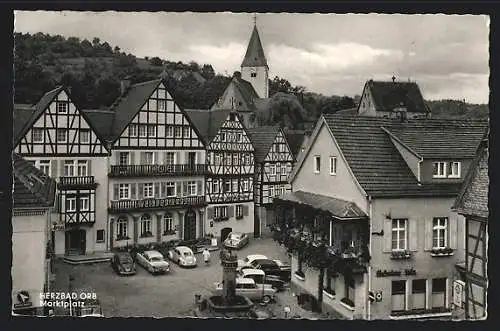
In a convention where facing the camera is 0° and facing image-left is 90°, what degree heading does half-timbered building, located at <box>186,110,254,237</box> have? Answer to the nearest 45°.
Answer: approximately 315°
